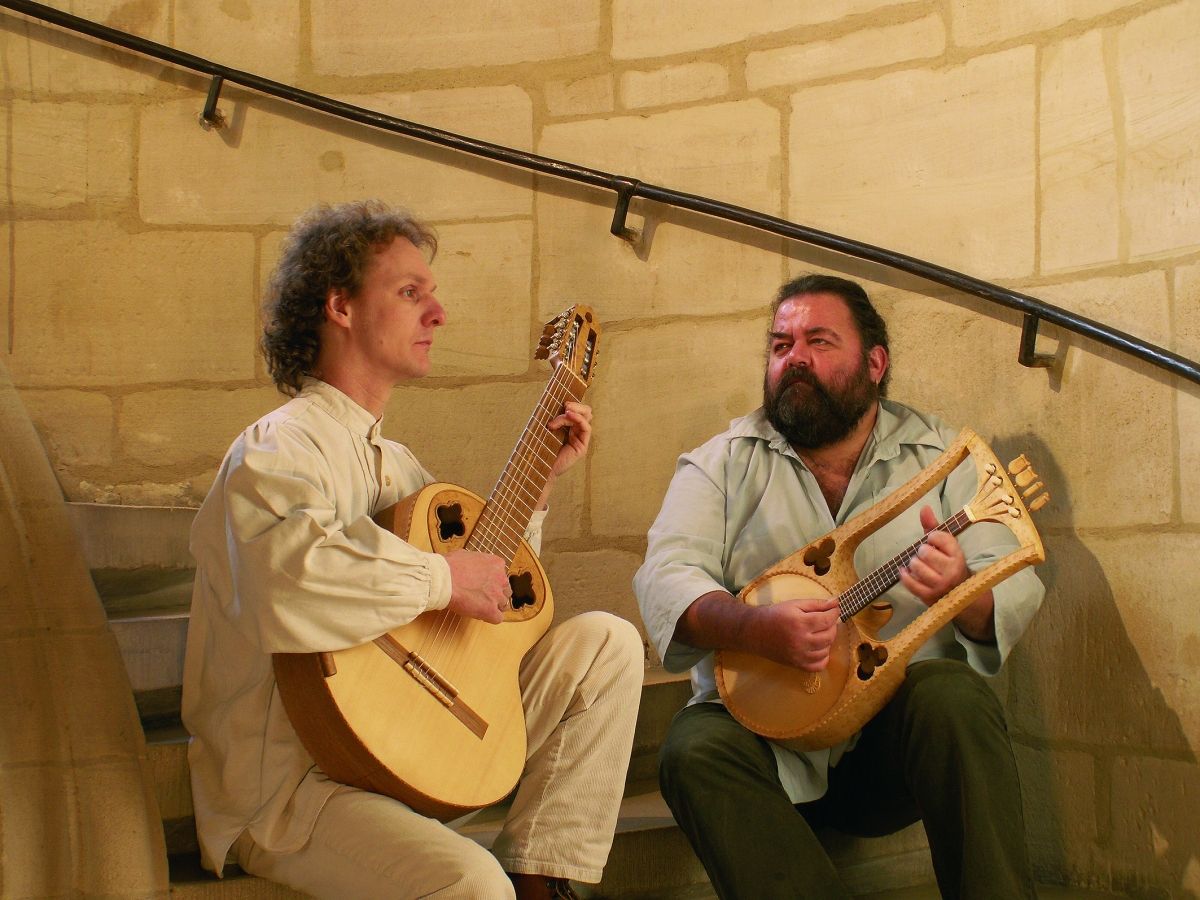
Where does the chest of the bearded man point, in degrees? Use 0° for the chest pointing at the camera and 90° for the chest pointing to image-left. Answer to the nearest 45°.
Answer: approximately 0°

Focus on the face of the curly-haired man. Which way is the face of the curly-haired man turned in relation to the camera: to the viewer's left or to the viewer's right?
to the viewer's right

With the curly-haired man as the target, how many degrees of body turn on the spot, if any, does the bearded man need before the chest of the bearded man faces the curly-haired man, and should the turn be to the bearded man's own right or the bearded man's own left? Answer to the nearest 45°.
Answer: approximately 45° to the bearded man's own right

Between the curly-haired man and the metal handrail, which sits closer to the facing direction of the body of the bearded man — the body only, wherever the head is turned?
the curly-haired man
